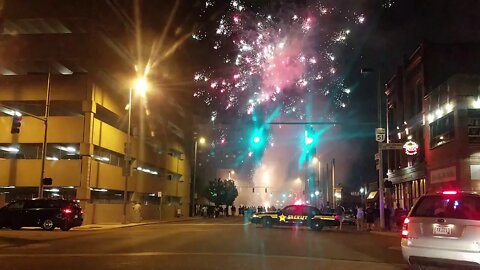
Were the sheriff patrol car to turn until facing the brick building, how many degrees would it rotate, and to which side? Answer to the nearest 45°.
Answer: approximately 135° to its right

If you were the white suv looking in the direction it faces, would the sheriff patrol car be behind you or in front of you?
in front

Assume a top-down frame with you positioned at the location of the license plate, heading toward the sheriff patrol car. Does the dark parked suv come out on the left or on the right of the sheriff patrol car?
left

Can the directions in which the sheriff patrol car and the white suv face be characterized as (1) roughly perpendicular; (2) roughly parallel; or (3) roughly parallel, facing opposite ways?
roughly perpendicular

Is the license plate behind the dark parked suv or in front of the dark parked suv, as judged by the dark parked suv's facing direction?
behind

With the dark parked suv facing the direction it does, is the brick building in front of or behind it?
behind

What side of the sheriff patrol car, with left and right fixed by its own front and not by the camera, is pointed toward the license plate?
left

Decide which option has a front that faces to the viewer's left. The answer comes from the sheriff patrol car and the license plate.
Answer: the sheriff patrol car

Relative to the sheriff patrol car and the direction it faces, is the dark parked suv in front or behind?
in front

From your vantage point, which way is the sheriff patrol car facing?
to the viewer's left

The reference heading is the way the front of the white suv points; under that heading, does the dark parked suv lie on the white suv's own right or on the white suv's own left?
on the white suv's own left

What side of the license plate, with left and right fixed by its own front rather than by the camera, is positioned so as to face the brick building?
back

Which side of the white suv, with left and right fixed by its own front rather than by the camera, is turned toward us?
back

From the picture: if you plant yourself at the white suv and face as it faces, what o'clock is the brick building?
The brick building is roughly at 12 o'clock from the white suv.

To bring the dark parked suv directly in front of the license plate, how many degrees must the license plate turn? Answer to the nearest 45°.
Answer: approximately 135° to its right

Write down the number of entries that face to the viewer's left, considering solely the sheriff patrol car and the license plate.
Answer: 1

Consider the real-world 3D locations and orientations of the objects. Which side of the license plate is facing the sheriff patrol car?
back
